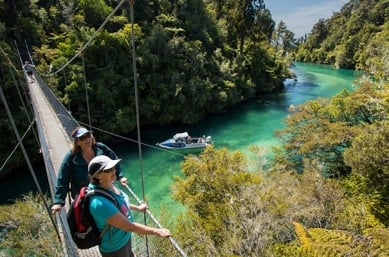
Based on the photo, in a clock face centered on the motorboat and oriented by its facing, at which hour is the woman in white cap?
The woman in white cap is roughly at 9 o'clock from the motorboat.

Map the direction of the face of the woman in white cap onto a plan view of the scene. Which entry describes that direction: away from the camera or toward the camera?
toward the camera

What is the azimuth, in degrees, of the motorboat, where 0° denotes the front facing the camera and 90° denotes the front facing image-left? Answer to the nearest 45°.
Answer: approximately 90°

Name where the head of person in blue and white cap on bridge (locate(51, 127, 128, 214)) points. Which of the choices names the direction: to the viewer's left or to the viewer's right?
to the viewer's right

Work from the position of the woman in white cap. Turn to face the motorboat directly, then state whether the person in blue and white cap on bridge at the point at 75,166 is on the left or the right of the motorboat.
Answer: left

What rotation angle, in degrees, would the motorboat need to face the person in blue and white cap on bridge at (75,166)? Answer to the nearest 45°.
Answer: approximately 90° to its left
